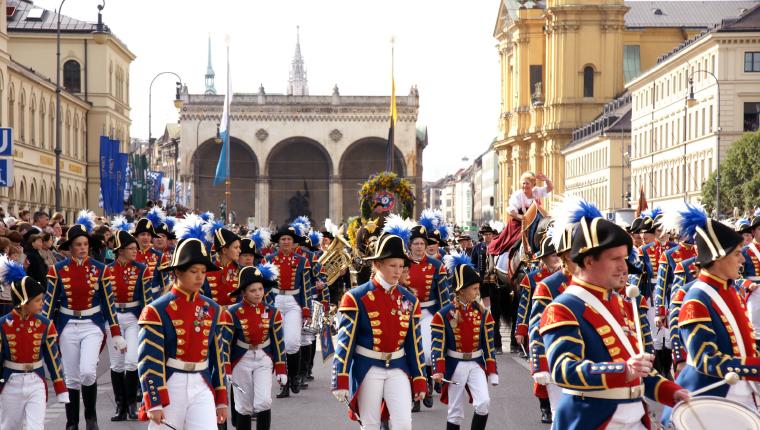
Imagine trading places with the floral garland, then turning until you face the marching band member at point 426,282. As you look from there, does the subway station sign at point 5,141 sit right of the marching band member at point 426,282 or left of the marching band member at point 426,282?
right

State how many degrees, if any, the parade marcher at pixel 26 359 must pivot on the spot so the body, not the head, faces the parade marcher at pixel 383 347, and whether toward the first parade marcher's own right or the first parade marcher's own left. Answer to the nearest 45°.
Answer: approximately 45° to the first parade marcher's own left

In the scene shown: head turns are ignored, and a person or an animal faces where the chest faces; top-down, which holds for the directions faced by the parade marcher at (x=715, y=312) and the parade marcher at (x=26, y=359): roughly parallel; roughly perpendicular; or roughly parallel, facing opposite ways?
roughly parallel

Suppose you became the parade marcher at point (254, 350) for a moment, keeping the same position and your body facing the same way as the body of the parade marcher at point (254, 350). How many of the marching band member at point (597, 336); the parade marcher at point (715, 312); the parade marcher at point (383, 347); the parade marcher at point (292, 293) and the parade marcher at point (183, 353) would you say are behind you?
1

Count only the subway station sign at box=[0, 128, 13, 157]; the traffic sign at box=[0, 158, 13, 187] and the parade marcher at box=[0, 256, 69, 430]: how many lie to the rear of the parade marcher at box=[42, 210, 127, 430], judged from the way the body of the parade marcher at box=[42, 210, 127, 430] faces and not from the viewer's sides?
2

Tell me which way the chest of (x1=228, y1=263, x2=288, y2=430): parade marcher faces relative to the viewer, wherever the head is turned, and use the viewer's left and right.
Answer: facing the viewer

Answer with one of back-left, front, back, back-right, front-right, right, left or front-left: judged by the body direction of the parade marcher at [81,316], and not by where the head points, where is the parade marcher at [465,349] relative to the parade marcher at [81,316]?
front-left

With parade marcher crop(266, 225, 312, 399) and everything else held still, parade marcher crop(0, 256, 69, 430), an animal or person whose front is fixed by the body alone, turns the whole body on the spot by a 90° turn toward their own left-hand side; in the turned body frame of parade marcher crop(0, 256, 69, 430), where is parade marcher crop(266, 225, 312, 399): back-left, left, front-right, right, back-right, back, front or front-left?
front-left

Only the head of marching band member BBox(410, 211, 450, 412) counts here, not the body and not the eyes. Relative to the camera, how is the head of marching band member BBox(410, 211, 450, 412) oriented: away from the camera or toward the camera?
toward the camera

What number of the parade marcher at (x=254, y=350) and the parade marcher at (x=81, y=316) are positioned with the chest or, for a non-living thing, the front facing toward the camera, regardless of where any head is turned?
2

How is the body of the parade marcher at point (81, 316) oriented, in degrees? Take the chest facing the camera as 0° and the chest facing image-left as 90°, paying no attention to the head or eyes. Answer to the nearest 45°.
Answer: approximately 0°

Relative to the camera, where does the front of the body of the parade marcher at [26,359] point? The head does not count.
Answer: toward the camera

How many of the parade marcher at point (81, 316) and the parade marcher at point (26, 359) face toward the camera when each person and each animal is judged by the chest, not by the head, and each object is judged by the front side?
2

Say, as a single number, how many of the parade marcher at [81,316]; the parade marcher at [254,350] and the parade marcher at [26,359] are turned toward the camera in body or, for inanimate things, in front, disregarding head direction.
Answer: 3
